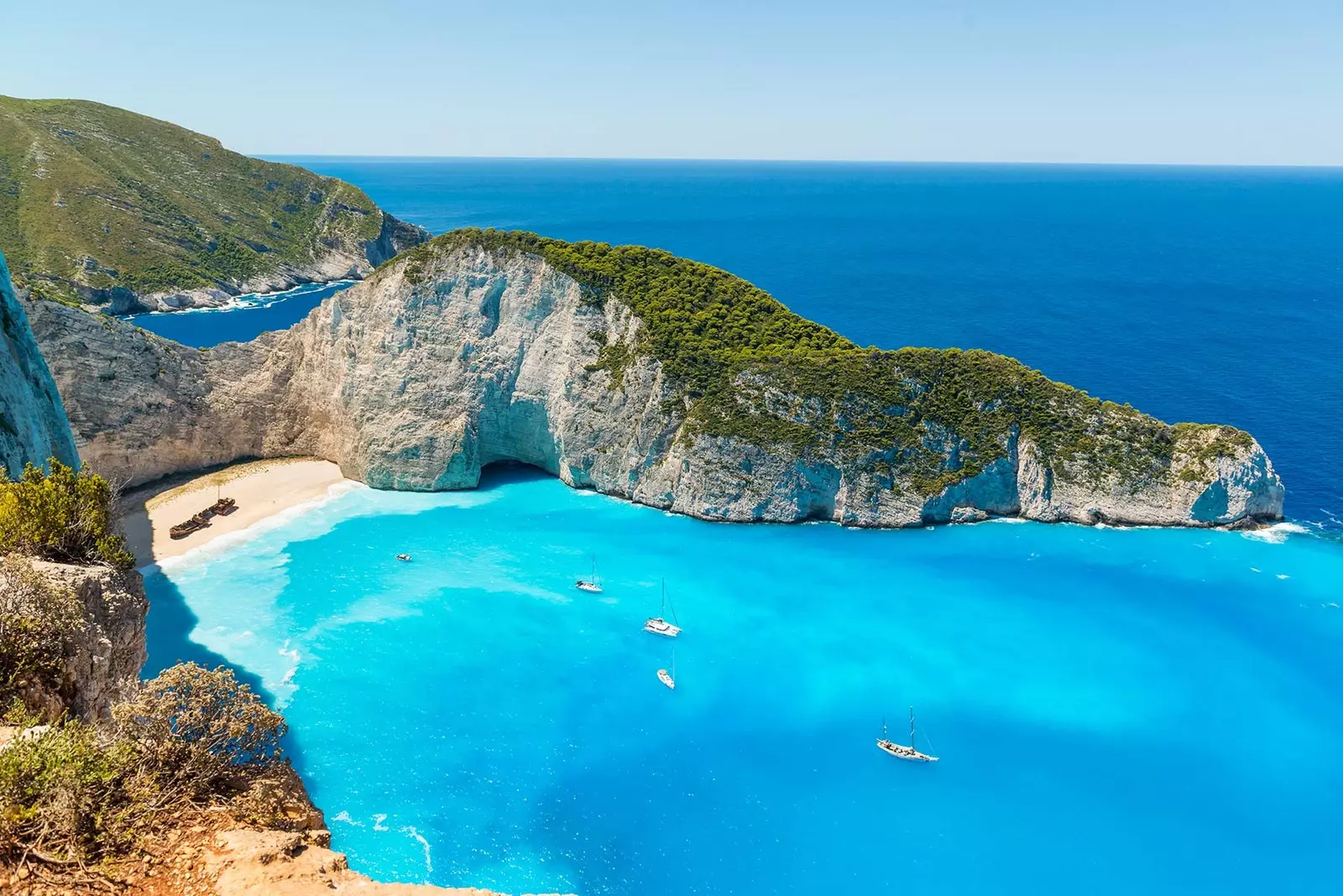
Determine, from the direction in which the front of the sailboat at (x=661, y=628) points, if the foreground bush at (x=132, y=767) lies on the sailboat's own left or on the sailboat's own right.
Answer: on the sailboat's own right

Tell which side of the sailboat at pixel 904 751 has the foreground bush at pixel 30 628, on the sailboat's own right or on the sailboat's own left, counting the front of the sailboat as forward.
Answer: on the sailboat's own right

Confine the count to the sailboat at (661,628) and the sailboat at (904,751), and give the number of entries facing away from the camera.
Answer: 0
